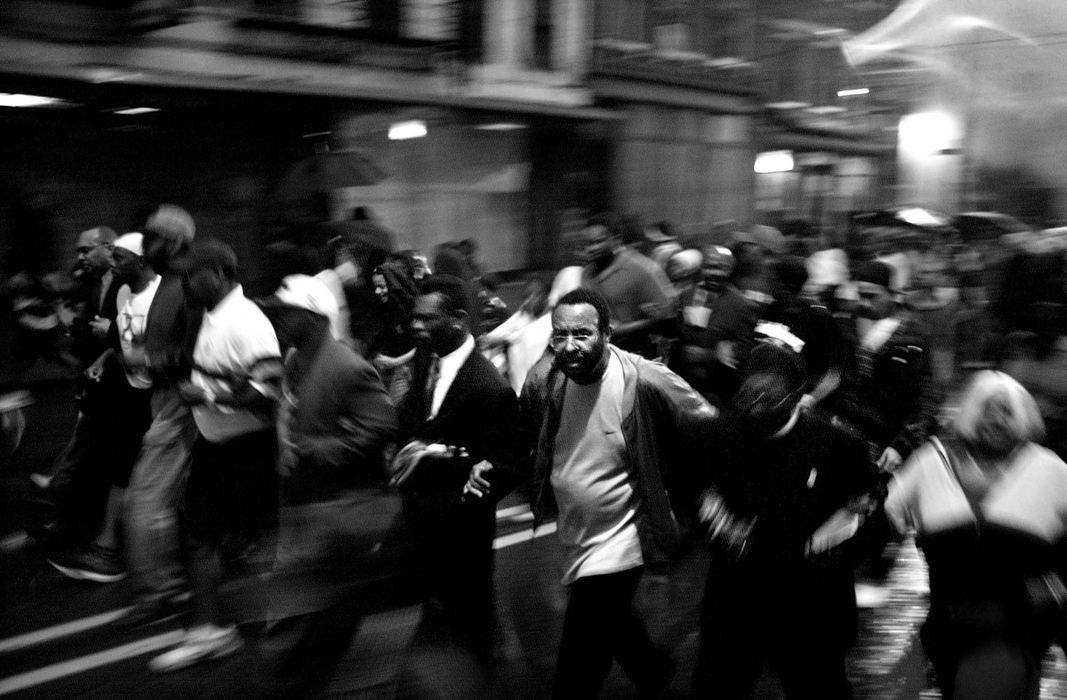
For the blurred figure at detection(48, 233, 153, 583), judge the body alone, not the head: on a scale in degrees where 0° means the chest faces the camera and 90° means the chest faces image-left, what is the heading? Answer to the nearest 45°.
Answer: approximately 90°

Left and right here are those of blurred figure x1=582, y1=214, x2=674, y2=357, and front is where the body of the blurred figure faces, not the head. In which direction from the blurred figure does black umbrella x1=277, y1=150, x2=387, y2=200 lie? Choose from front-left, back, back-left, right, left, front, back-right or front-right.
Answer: right

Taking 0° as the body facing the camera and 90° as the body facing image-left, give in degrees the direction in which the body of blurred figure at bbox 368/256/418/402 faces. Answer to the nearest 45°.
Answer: approximately 45°

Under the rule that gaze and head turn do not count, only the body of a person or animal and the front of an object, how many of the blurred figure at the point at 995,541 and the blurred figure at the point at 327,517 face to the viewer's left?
1

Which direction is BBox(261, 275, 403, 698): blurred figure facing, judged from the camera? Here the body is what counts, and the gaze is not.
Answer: to the viewer's left

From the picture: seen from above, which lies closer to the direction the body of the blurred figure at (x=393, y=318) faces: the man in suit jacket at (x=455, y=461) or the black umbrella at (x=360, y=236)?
the man in suit jacket

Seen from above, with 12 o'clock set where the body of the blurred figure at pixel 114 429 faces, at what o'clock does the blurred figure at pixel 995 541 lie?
the blurred figure at pixel 995 541 is roughly at 8 o'clock from the blurred figure at pixel 114 429.

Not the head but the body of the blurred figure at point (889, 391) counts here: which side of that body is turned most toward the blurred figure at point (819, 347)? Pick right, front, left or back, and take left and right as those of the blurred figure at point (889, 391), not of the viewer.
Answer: front

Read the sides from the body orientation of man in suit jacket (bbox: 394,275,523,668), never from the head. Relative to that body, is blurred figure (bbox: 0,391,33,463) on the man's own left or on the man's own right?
on the man's own right
